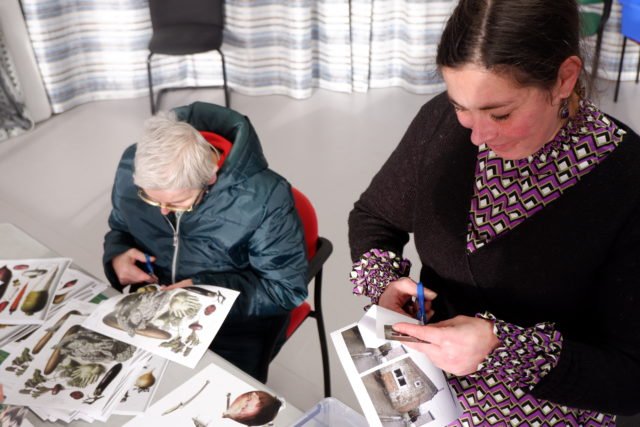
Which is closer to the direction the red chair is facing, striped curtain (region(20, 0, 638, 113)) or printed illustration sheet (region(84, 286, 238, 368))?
the printed illustration sheet

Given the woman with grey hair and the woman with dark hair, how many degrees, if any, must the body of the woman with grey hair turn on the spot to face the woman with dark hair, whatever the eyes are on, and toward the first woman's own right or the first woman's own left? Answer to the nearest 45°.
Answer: approximately 90° to the first woman's own left

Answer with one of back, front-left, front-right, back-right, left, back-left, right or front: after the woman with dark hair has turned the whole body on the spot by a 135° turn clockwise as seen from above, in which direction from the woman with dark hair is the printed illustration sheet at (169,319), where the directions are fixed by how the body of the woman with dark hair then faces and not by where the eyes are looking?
left

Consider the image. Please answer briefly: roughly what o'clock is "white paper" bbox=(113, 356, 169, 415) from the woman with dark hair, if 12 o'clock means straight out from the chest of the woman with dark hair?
The white paper is roughly at 1 o'clock from the woman with dark hair.

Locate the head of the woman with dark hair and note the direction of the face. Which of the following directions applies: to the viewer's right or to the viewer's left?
to the viewer's left

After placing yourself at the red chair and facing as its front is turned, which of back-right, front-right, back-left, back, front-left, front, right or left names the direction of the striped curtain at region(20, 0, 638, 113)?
back-right

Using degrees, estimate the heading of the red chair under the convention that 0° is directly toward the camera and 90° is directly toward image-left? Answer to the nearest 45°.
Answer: approximately 45°

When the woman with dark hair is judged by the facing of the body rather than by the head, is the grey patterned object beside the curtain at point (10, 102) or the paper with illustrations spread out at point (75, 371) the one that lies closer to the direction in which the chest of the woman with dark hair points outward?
the paper with illustrations spread out

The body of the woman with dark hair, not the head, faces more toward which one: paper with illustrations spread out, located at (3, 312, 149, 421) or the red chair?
the paper with illustrations spread out

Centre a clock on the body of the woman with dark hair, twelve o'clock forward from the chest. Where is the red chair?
The red chair is roughly at 3 o'clock from the woman with dark hair.

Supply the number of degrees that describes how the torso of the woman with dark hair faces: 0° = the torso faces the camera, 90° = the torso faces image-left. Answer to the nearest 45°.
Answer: approximately 45°

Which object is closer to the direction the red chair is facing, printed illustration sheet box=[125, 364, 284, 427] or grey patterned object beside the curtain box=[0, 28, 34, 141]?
the printed illustration sheet

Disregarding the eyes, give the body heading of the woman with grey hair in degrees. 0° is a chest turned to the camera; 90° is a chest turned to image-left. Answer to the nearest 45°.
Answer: approximately 45°

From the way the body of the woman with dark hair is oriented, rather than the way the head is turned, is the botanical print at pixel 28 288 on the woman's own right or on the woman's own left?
on the woman's own right
